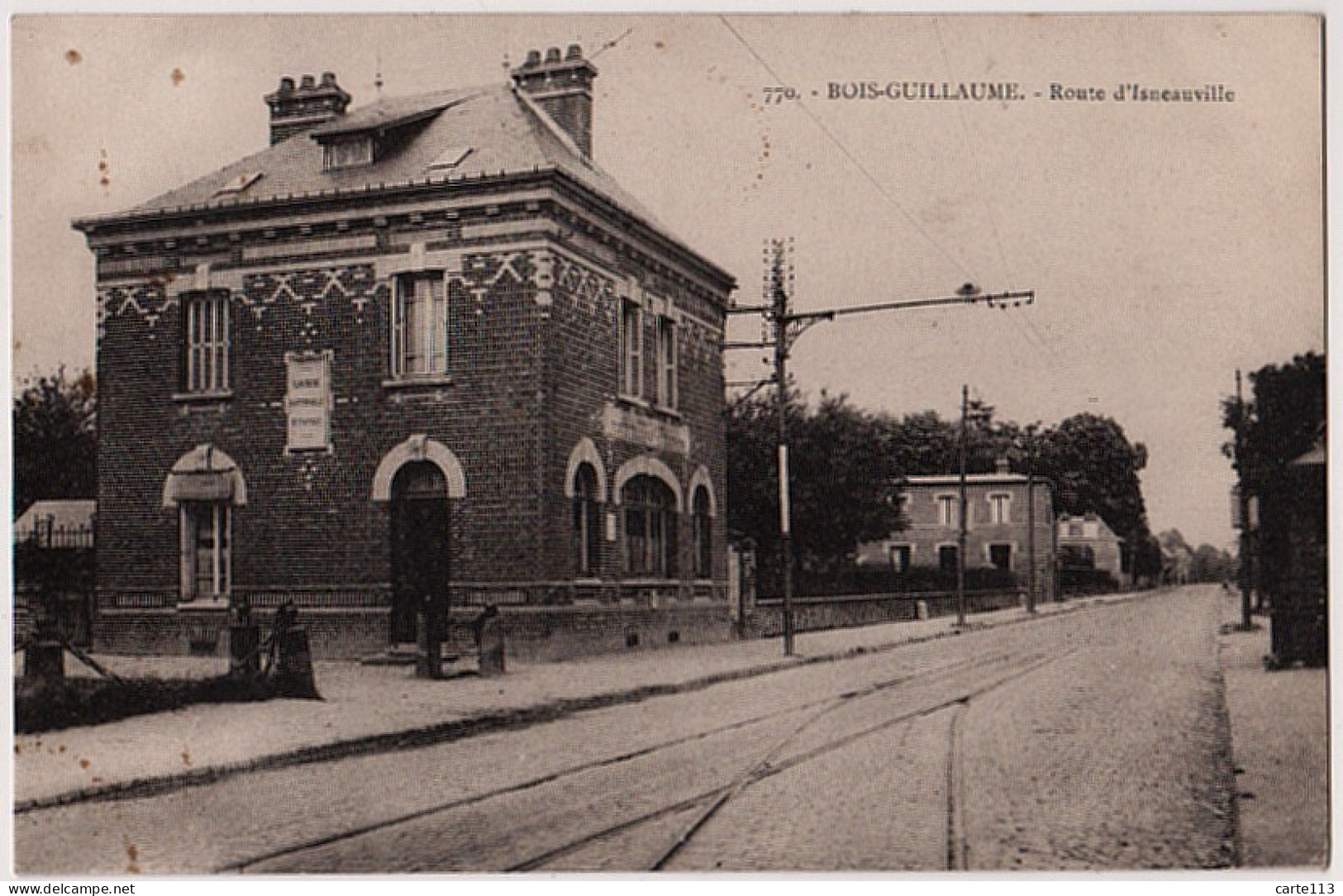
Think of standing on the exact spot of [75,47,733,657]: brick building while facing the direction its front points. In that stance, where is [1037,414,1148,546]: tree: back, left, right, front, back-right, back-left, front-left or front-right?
back

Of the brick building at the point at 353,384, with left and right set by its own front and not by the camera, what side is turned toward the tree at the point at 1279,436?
left

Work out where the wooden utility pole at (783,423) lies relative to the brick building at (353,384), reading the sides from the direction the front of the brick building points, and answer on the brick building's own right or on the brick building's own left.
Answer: on the brick building's own left

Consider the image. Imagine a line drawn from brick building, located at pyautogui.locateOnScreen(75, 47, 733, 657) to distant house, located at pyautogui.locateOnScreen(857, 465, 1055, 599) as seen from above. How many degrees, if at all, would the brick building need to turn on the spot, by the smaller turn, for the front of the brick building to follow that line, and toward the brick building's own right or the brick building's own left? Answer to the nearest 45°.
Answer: approximately 135° to the brick building's own left

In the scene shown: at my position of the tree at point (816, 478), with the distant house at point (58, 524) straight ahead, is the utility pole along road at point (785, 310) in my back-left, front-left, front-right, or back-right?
front-left

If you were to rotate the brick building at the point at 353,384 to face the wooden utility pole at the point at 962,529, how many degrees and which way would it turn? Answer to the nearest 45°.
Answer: approximately 135° to its left

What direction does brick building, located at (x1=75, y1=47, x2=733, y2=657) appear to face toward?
toward the camera
